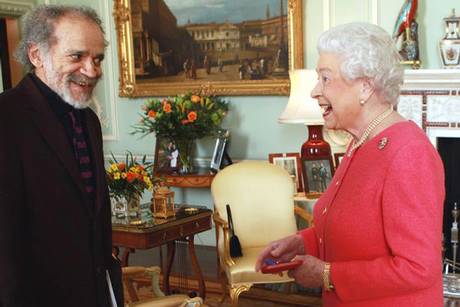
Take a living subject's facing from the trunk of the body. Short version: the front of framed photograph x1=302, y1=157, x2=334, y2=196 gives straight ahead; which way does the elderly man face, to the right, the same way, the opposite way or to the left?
to the left

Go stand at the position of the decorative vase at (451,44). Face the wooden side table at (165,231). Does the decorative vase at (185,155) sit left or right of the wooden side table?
right

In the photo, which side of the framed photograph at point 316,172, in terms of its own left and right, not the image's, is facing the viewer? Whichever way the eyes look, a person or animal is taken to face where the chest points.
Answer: front

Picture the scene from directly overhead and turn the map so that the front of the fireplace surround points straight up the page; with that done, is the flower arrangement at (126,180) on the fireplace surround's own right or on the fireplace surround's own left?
on the fireplace surround's own right

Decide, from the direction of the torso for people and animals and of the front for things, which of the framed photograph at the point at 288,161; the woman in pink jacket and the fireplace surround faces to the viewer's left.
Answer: the woman in pink jacket

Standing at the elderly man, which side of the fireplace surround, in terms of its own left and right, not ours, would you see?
front

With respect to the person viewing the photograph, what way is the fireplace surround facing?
facing the viewer

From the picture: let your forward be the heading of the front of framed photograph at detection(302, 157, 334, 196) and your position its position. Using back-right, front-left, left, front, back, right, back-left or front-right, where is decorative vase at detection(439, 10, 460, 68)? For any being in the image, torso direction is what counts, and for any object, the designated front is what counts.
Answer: left

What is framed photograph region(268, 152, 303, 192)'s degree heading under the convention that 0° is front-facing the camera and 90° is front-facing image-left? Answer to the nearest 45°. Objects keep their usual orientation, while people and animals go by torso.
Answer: approximately 0°

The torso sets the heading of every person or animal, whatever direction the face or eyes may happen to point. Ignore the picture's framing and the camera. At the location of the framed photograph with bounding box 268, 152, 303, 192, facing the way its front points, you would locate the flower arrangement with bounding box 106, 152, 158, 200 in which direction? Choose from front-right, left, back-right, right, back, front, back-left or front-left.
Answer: front-right

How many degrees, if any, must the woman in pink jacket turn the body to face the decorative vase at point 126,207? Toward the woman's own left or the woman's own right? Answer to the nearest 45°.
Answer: approximately 45° to the woman's own right

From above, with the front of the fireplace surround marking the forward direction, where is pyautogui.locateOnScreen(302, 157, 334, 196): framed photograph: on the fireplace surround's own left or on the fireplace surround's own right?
on the fireplace surround's own right

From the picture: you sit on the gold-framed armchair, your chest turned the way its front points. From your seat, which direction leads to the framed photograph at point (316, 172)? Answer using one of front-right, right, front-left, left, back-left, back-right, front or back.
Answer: left

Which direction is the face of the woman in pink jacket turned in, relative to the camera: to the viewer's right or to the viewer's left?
to the viewer's left
